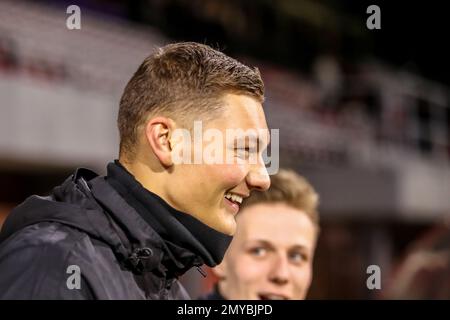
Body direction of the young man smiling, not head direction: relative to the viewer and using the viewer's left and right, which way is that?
facing to the right of the viewer

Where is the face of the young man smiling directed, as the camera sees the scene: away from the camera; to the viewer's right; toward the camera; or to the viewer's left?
to the viewer's right

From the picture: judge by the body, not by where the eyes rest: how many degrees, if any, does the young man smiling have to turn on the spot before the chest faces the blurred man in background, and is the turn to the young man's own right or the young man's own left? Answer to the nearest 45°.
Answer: approximately 90° to the young man's own left
